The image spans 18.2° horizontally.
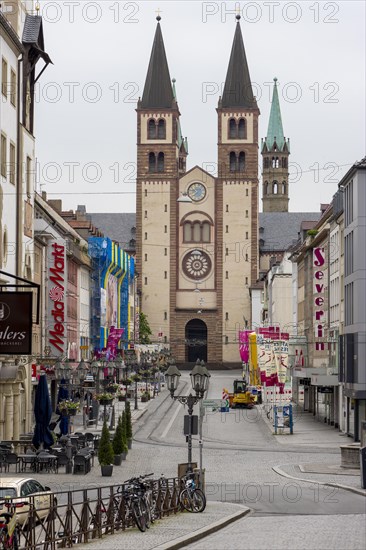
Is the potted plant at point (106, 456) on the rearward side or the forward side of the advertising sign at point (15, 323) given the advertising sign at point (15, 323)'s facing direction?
on the rearward side

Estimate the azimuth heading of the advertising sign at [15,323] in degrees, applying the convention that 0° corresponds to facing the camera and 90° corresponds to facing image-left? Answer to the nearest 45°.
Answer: approximately 0°
